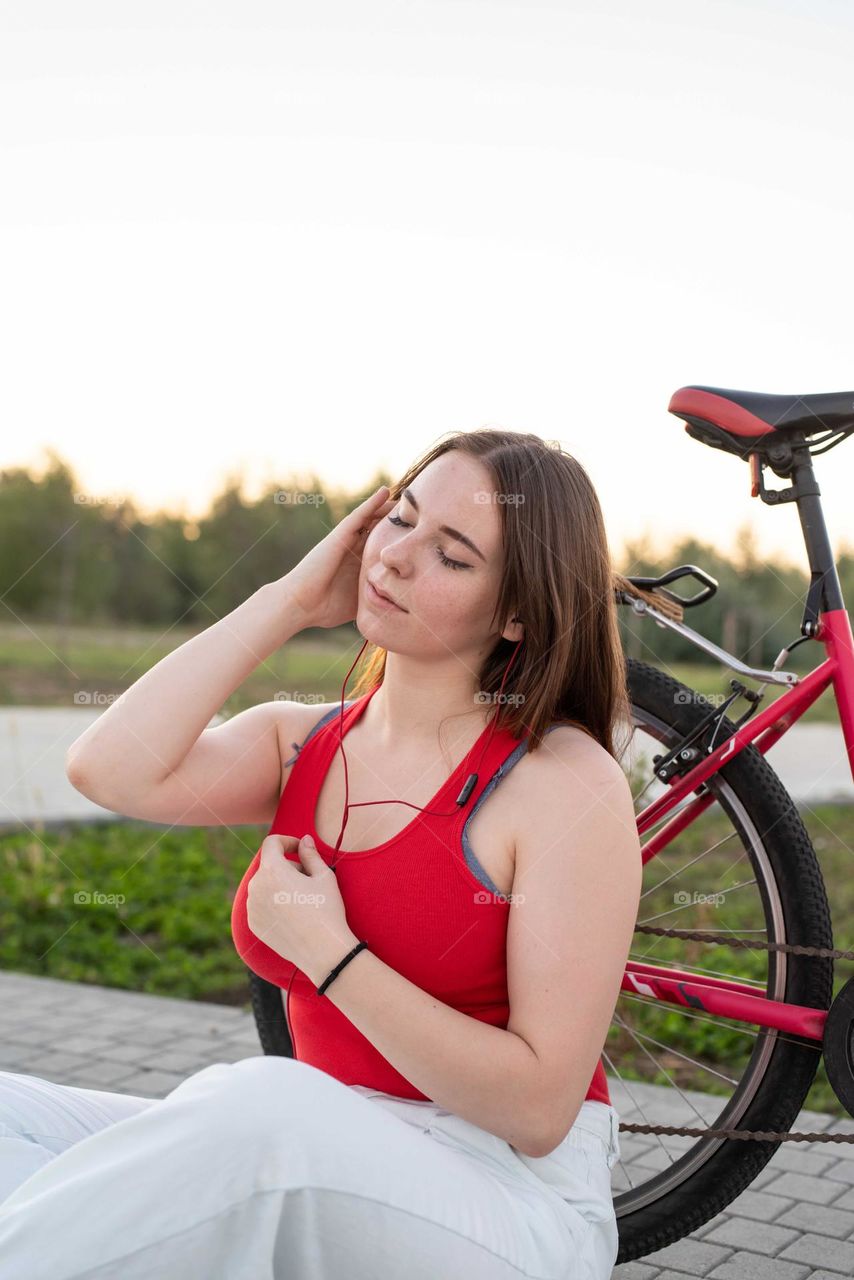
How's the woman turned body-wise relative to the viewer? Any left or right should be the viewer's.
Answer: facing the viewer and to the left of the viewer

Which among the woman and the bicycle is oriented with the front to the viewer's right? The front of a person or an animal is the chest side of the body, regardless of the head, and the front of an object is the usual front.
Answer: the bicycle

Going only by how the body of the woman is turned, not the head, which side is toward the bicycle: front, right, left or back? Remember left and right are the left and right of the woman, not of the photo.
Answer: back

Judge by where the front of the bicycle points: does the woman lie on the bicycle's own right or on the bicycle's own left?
on the bicycle's own right

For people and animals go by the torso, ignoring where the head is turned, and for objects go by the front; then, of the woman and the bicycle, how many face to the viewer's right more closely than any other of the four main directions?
1

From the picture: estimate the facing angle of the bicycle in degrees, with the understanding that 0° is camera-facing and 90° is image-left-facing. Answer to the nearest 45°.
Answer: approximately 270°

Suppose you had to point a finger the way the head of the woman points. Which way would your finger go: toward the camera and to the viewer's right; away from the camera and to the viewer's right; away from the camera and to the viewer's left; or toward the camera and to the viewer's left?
toward the camera and to the viewer's left
